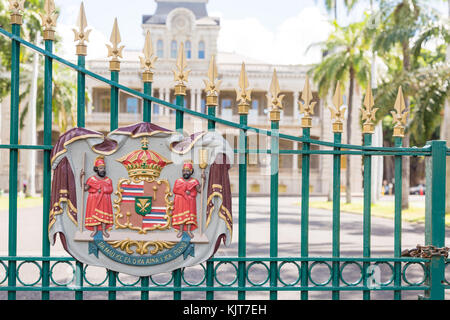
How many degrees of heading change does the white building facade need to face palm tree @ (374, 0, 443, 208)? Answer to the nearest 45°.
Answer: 0° — it already faces it

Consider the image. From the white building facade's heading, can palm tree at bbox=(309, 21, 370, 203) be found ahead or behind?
ahead

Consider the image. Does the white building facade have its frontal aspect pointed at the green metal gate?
yes

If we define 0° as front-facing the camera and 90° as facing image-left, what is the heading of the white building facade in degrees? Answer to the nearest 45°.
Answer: approximately 0°
